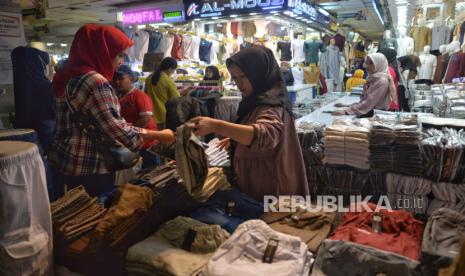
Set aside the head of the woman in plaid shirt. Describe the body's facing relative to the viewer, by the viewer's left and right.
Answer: facing away from the viewer and to the right of the viewer

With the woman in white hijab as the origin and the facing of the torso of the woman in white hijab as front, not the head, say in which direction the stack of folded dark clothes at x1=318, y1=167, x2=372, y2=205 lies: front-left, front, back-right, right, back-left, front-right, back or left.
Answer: left

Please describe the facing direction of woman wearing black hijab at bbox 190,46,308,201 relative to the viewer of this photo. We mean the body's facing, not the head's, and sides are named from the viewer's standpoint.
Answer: facing to the left of the viewer

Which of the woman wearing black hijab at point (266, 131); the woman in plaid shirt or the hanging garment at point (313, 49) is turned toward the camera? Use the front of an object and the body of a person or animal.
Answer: the hanging garment

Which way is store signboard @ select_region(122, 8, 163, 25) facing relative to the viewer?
toward the camera

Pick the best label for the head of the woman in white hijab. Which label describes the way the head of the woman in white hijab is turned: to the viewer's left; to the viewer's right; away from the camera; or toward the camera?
to the viewer's left

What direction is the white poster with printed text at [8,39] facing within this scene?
toward the camera

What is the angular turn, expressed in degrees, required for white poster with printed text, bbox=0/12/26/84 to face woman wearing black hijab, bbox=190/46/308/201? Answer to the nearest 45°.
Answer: approximately 45° to its left

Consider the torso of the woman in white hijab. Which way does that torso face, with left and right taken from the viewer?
facing to the left of the viewer

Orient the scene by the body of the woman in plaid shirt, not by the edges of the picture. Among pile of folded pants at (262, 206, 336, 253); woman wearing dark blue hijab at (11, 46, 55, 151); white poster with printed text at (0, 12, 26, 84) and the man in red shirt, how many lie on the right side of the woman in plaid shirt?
1

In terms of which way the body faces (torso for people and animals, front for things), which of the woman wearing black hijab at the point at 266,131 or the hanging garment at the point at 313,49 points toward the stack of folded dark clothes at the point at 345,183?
the hanging garment

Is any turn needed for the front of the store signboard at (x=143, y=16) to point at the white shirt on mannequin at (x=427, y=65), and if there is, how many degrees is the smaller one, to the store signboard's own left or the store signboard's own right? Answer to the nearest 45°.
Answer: approximately 90° to the store signboard's own left

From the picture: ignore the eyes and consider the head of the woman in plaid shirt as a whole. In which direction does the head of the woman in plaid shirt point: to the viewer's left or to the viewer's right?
to the viewer's right
